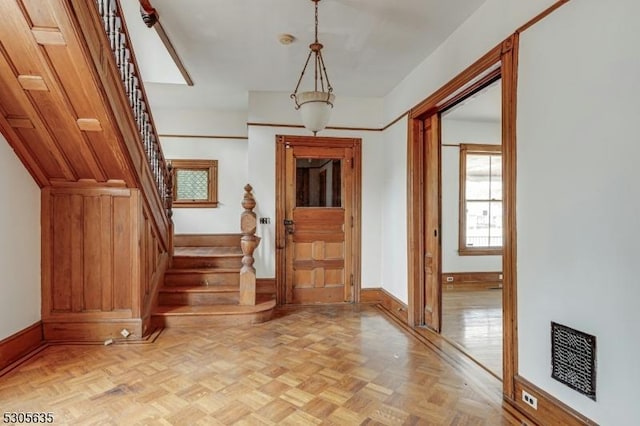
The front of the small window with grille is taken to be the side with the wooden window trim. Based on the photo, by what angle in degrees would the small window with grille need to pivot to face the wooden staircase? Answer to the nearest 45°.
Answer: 0° — it already faces it

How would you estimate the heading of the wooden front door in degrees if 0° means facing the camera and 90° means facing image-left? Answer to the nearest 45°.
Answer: approximately 0°

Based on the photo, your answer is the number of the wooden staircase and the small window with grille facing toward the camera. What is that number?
2

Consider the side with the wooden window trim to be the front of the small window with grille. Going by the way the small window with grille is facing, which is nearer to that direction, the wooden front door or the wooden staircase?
the wooden staircase

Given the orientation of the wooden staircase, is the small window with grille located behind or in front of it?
behind

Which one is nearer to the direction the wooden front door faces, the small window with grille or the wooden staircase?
the wooden staircase

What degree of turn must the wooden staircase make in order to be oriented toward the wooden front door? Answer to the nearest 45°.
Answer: approximately 90° to its left

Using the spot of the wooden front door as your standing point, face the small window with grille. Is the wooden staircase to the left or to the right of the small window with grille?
left

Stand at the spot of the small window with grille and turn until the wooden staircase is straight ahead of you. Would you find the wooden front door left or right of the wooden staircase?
left

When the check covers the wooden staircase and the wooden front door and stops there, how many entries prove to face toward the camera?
2

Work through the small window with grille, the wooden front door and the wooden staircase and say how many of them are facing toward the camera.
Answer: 3
